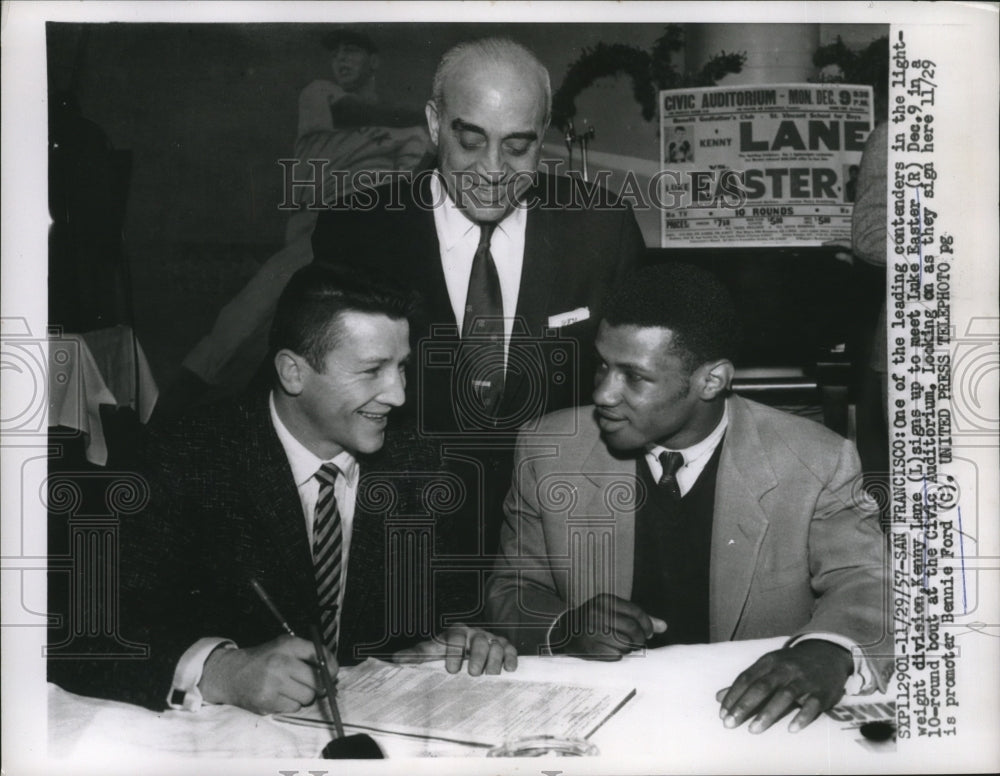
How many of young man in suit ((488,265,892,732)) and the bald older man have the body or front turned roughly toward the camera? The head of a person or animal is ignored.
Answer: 2

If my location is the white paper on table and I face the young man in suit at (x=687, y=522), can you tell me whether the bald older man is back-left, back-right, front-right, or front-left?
front-left

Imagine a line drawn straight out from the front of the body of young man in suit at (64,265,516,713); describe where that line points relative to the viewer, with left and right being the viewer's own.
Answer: facing the viewer and to the right of the viewer

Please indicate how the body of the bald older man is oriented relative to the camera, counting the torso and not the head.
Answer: toward the camera

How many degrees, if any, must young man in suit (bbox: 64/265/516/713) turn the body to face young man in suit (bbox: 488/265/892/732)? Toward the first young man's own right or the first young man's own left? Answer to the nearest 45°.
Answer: approximately 45° to the first young man's own left

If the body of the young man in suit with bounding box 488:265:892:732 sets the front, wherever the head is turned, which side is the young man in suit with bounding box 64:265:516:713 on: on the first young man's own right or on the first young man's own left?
on the first young man's own right

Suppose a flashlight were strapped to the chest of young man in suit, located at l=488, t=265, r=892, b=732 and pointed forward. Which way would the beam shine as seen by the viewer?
toward the camera
